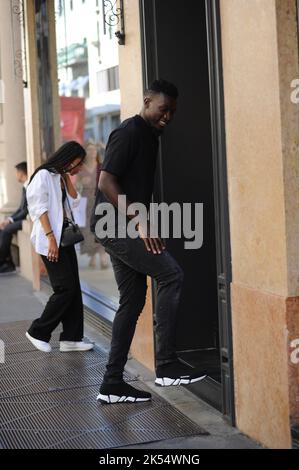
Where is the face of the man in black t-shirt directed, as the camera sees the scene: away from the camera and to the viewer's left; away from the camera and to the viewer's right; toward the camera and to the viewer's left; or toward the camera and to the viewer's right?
toward the camera and to the viewer's right

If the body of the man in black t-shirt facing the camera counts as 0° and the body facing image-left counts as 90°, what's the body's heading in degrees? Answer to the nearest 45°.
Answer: approximately 270°

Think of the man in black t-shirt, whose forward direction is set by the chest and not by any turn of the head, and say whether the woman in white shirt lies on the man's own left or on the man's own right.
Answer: on the man's own left
